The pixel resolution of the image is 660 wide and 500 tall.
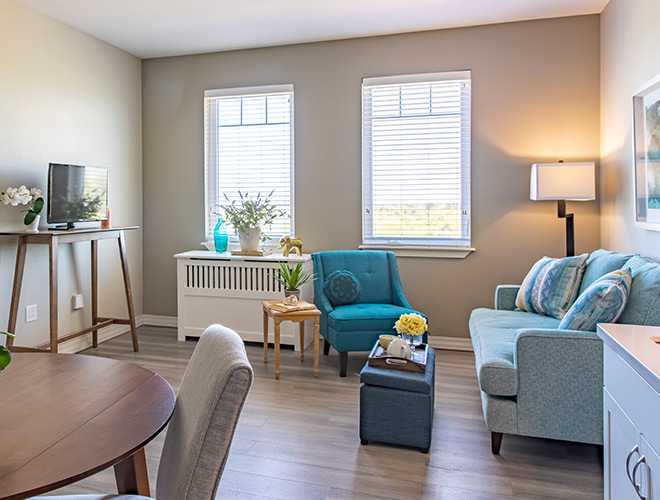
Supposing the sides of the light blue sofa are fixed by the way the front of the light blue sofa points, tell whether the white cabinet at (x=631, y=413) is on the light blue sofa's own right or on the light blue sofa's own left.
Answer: on the light blue sofa's own left

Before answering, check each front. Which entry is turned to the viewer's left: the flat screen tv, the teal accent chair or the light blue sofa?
the light blue sofa

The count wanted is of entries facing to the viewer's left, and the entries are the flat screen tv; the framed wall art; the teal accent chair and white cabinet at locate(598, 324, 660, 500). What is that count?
2

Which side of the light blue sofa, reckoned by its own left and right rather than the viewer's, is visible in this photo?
left

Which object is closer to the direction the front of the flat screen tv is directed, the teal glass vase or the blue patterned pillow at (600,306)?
the blue patterned pillow

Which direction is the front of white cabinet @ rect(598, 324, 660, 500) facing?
to the viewer's left

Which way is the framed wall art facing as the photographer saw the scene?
facing to the left of the viewer

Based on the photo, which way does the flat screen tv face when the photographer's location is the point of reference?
facing the viewer and to the right of the viewer
